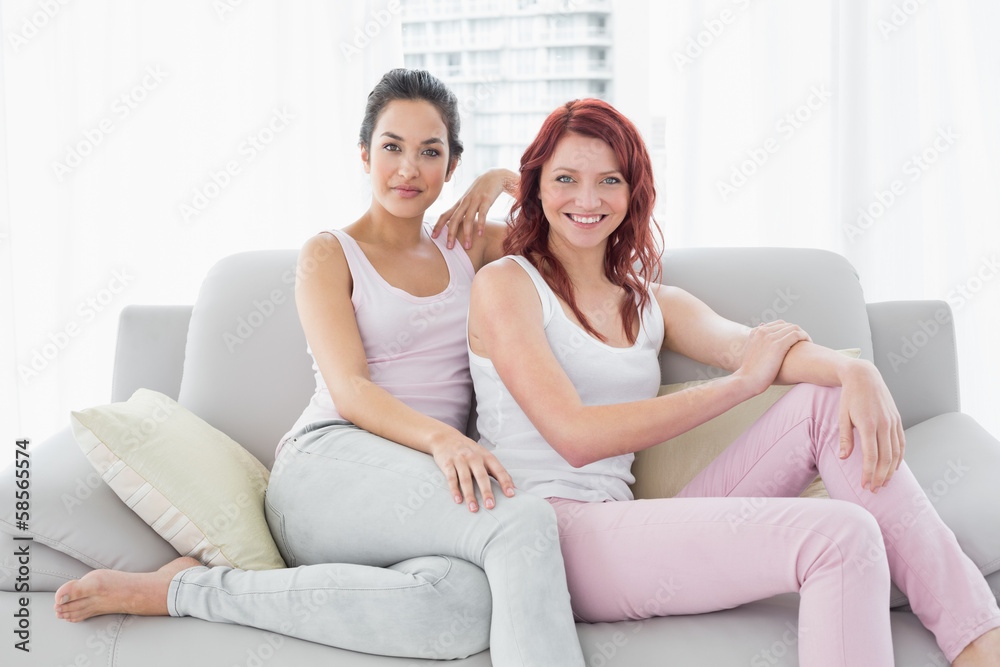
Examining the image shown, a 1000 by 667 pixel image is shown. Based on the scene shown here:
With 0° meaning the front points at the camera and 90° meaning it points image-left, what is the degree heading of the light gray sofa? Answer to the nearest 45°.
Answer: approximately 0°

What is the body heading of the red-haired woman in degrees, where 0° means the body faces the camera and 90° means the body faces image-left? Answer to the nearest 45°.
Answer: approximately 315°

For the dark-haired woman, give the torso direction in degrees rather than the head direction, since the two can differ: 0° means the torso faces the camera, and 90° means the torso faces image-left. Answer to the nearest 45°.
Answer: approximately 315°

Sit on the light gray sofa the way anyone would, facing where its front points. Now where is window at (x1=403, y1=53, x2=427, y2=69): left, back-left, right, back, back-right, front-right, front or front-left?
back

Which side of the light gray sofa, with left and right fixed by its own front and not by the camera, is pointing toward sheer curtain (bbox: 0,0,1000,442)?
back

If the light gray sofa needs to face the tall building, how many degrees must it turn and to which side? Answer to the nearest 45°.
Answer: approximately 180°
